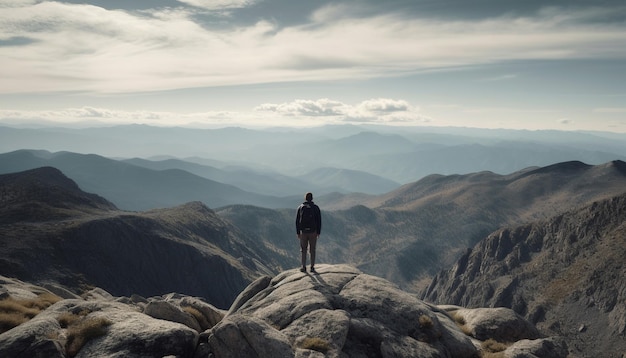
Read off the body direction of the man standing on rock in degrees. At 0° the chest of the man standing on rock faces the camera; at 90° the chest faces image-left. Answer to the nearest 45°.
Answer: approximately 180°

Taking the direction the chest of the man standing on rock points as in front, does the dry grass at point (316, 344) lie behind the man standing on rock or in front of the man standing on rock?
behind

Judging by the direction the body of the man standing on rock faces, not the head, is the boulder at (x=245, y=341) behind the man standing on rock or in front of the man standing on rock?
behind

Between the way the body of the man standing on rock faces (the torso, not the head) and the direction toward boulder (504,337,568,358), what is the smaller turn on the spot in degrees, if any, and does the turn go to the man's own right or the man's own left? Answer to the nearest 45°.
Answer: approximately 135° to the man's own right

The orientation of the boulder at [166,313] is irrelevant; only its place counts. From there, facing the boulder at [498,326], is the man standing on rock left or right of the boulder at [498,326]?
left

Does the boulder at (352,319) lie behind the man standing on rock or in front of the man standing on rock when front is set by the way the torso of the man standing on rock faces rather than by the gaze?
behind
